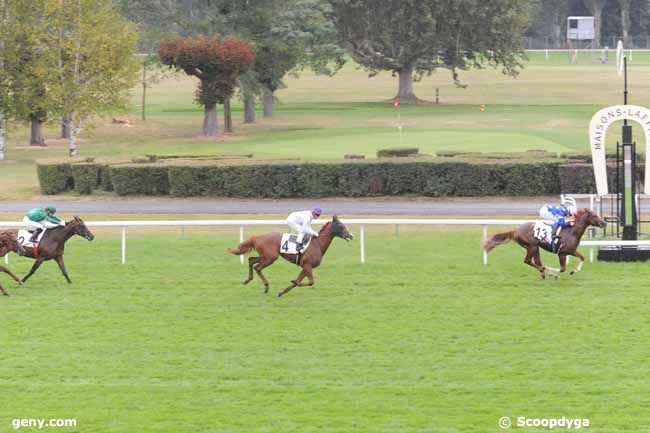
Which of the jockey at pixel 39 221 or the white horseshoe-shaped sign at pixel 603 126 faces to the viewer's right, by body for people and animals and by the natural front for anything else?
the jockey

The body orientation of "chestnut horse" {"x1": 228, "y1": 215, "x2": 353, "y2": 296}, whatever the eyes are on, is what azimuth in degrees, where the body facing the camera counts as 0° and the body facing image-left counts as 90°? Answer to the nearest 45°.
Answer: approximately 270°

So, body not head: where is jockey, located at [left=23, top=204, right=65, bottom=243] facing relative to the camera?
to the viewer's right

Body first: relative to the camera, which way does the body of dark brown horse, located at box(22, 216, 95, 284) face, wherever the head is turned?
to the viewer's right

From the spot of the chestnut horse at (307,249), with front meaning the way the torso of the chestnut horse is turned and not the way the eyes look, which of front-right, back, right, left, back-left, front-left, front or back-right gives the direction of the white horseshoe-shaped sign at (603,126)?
front-left

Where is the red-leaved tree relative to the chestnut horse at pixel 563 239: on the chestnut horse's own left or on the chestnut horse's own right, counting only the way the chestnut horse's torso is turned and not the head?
on the chestnut horse's own left

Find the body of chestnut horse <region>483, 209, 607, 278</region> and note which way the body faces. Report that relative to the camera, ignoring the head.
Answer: to the viewer's right

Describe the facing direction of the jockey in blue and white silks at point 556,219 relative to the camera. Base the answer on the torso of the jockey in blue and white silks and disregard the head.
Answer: to the viewer's right
